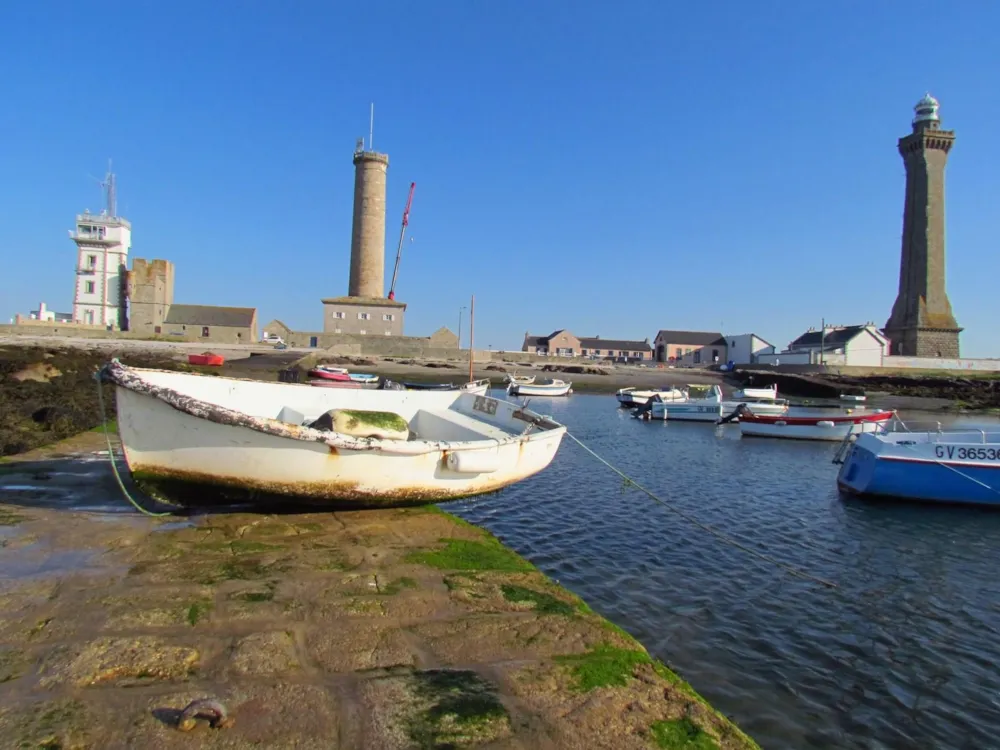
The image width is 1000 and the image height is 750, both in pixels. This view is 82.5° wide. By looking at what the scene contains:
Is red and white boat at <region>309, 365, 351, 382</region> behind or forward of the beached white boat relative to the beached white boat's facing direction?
behind

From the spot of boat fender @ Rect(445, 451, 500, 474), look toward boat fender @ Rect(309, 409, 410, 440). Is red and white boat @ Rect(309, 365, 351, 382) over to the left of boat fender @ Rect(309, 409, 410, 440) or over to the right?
right

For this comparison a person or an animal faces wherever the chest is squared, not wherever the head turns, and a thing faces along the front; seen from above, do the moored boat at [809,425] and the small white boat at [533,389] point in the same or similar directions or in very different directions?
same or similar directions

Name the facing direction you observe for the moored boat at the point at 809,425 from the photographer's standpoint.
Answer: facing to the right of the viewer

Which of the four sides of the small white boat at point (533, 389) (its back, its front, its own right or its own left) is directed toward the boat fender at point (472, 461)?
right

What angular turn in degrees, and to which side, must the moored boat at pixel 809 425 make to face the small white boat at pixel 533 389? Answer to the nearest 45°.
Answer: approximately 135° to its left

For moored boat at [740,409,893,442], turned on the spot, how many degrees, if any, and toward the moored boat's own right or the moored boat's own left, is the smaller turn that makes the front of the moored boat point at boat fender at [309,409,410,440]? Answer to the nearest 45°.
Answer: approximately 90° to the moored boat's own right

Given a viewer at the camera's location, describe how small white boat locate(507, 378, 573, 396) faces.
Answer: facing to the right of the viewer

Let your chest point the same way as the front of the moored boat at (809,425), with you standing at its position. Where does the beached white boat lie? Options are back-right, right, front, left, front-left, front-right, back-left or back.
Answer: right

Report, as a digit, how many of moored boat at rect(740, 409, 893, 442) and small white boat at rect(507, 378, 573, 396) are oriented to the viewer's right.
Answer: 2

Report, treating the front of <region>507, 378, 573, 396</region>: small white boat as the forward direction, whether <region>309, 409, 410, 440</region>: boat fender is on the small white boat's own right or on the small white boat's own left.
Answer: on the small white boat's own right
